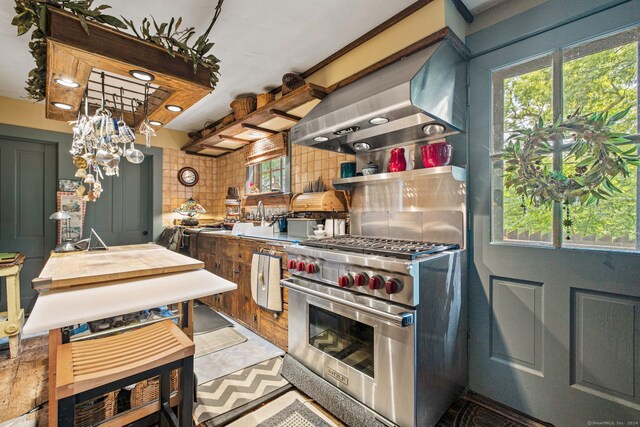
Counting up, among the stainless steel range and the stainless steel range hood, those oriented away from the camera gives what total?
0

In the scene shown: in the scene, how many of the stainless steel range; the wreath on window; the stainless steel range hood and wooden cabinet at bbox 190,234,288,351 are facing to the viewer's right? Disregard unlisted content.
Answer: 0

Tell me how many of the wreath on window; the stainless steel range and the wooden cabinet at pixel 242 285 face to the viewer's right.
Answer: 0

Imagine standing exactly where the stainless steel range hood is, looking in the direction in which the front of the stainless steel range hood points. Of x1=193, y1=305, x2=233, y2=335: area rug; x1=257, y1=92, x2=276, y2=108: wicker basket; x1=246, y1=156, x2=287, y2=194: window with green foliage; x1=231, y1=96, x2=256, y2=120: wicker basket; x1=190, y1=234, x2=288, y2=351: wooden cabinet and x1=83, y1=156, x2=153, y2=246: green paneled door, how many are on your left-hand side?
0

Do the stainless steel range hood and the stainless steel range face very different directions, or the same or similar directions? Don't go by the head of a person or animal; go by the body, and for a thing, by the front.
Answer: same or similar directions

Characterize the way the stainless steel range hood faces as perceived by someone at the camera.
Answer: facing the viewer and to the left of the viewer

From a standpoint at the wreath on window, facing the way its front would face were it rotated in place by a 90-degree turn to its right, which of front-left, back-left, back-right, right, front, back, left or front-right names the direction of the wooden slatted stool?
front-left

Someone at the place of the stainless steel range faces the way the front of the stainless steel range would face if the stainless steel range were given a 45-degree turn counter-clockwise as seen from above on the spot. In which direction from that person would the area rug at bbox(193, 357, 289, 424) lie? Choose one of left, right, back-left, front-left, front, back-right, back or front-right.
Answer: right

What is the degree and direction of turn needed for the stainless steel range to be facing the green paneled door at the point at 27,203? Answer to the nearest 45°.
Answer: approximately 45° to its right

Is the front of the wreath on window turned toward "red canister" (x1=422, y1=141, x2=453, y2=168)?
no

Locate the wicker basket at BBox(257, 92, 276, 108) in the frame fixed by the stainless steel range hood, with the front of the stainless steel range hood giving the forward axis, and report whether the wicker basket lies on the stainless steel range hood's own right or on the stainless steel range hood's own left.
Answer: on the stainless steel range hood's own right
